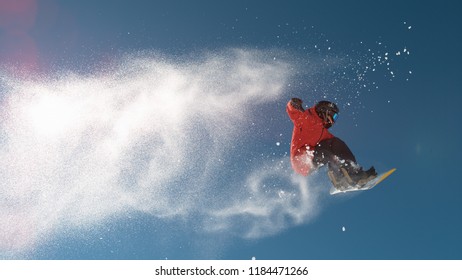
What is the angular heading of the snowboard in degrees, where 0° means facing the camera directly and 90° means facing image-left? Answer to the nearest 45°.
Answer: approximately 270°
